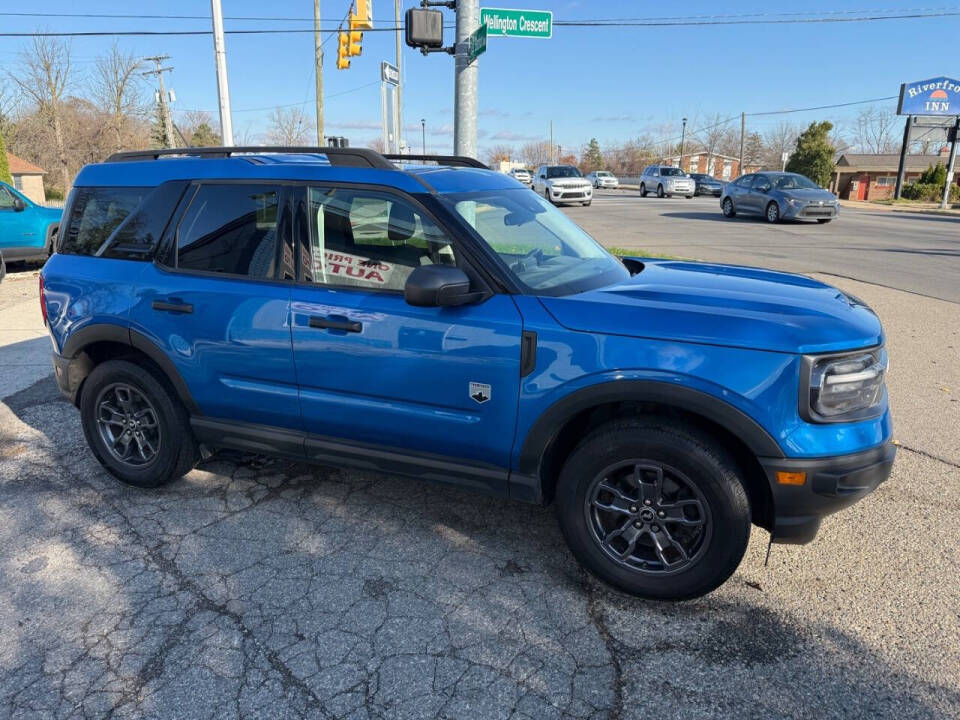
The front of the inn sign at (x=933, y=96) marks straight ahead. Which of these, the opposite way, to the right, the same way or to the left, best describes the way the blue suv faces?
to the left

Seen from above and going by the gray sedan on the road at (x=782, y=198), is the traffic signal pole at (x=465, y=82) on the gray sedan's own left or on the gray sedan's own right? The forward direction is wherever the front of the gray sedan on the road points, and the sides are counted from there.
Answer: on the gray sedan's own right

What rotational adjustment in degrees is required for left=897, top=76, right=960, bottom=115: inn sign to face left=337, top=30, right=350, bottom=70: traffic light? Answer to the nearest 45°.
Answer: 0° — it already faces it

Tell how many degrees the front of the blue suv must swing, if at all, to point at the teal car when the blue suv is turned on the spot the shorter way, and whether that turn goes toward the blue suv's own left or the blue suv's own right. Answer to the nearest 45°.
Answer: approximately 180°

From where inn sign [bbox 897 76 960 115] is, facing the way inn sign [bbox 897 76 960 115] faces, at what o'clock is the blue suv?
The blue suv is roughly at 12 o'clock from the inn sign.

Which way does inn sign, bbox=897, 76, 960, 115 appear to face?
toward the camera

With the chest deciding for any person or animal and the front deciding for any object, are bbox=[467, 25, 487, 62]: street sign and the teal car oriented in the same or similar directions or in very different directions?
very different directions

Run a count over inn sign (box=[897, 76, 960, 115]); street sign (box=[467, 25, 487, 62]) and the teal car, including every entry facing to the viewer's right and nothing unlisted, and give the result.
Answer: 1

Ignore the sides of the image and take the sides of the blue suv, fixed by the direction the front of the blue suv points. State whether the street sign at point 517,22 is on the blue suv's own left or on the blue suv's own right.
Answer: on the blue suv's own left

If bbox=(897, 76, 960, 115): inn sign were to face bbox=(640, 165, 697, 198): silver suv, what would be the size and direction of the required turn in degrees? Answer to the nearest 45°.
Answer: approximately 45° to its right

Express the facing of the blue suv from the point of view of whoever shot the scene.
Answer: facing the viewer and to the right of the viewer

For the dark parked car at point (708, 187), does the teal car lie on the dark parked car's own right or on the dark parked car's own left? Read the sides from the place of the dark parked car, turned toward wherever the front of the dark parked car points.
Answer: on the dark parked car's own right

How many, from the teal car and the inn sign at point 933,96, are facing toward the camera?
1

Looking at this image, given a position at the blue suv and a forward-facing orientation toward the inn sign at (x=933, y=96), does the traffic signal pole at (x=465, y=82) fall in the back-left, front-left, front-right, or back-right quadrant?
front-left
